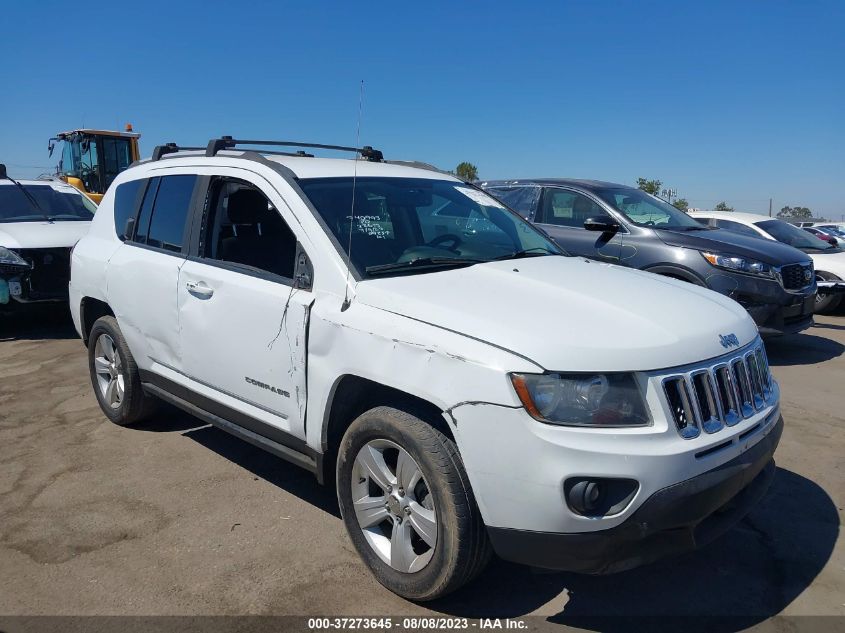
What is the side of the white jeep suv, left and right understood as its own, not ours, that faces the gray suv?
left

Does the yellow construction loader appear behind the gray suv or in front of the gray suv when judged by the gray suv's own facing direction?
behind

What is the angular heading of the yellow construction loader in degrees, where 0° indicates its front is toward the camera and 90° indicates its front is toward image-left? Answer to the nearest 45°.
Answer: approximately 45°

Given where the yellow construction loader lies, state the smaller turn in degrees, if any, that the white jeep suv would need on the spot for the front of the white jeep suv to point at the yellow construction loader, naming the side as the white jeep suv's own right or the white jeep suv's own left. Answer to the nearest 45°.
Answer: approximately 180°

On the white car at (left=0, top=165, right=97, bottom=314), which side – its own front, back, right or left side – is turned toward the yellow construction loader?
back

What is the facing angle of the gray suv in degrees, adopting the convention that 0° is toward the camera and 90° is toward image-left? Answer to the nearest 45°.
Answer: approximately 315°

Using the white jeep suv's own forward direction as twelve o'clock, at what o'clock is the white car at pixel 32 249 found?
The white car is roughly at 6 o'clock from the white jeep suv.
